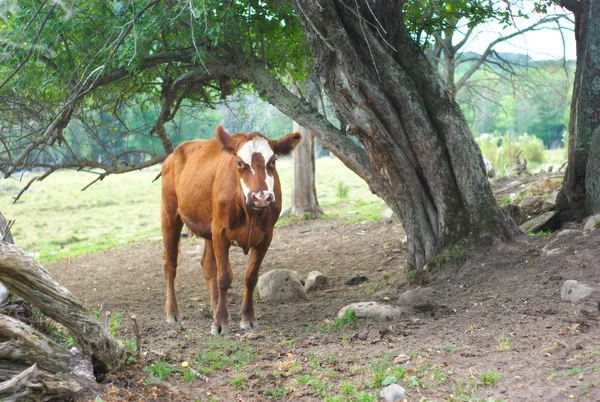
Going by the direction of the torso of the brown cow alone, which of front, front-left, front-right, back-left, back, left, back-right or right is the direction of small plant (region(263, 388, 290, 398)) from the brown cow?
front-right

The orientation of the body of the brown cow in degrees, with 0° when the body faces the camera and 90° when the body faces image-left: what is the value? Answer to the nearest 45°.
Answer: approximately 315°

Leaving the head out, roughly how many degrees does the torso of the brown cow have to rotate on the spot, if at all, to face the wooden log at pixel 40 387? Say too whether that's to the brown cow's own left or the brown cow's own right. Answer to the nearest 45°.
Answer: approximately 45° to the brown cow's own right

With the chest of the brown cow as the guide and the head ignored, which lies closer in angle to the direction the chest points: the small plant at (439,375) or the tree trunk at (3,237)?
the small plant

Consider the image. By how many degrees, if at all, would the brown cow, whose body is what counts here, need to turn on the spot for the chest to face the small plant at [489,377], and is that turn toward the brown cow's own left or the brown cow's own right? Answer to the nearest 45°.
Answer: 0° — it already faces it

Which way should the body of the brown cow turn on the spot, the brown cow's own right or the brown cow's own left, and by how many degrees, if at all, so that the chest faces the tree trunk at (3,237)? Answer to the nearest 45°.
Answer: approximately 90° to the brown cow's own right

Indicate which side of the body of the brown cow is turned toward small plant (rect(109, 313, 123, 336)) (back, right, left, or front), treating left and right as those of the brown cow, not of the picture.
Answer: right

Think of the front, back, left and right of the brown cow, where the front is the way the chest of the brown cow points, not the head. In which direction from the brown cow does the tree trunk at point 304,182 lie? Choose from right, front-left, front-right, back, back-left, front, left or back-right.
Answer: back-left
